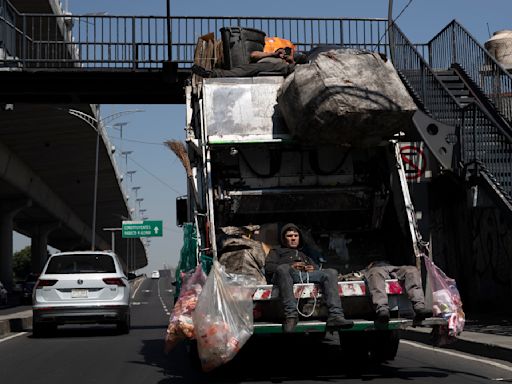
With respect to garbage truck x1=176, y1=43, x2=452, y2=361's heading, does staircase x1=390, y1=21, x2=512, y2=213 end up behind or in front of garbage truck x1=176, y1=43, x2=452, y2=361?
in front

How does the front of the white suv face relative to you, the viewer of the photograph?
facing away from the viewer

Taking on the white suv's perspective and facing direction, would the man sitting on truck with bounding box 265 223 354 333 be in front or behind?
behind

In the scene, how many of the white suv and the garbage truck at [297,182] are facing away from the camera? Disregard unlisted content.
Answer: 2

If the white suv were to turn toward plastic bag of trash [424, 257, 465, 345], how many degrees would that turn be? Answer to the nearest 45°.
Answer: approximately 135° to its right

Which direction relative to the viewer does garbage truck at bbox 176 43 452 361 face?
away from the camera
